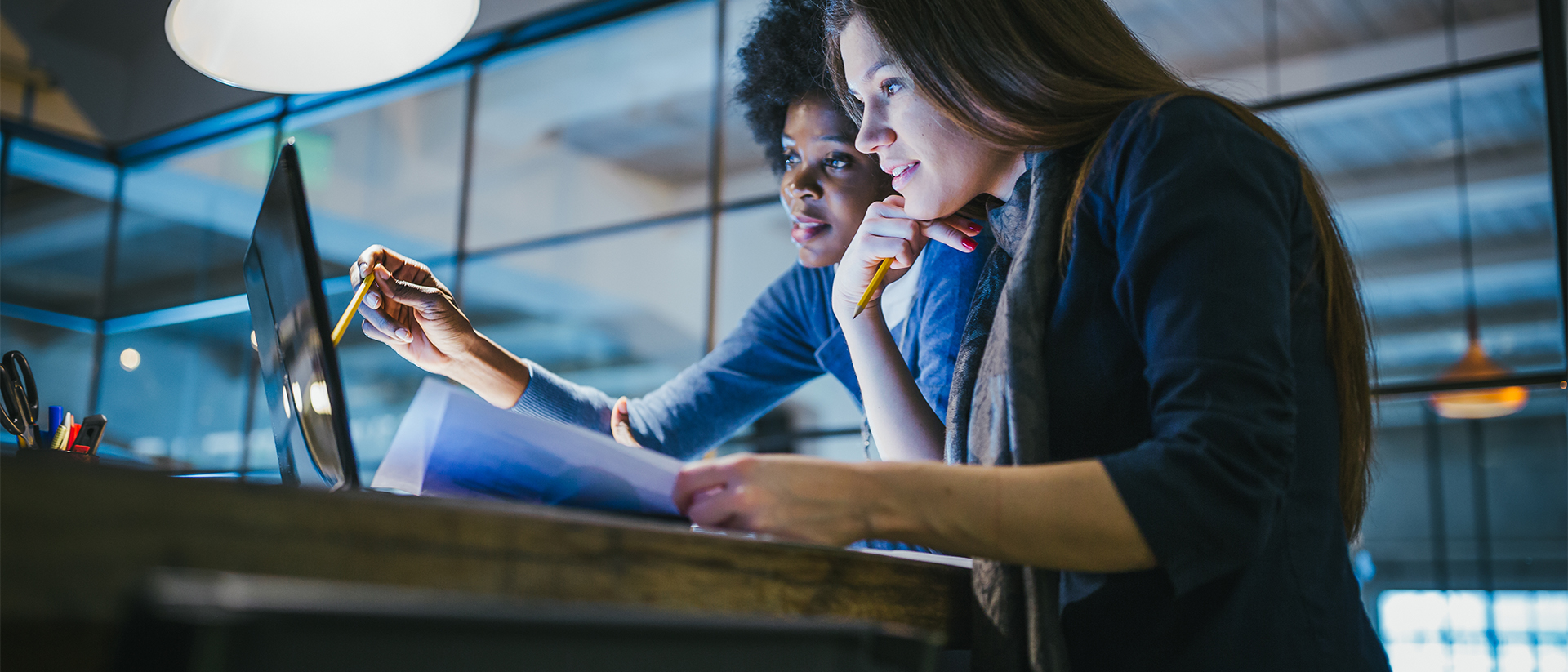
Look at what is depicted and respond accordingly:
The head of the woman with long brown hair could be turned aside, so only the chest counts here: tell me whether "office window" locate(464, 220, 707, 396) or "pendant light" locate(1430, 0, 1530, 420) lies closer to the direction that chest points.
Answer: the office window

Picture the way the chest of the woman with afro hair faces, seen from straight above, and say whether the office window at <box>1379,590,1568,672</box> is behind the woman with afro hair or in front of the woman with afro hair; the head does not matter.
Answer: behind

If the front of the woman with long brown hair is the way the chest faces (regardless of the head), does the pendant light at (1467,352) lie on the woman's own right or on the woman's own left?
on the woman's own right

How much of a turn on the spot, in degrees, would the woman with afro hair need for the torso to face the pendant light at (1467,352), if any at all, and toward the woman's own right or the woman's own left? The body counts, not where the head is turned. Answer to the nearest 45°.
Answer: approximately 180°

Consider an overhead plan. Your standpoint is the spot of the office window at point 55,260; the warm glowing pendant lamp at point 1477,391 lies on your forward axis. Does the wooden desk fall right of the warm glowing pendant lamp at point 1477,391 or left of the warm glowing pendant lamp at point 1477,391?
right

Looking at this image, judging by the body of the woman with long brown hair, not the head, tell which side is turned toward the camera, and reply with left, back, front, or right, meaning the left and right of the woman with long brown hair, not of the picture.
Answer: left
